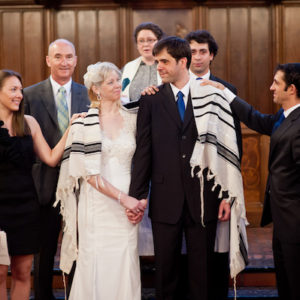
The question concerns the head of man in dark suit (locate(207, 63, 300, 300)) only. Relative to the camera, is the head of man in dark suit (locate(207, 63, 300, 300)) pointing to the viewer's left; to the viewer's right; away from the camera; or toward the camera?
to the viewer's left

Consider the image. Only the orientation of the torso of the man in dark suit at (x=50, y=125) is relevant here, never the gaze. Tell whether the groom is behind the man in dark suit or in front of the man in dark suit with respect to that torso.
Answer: in front

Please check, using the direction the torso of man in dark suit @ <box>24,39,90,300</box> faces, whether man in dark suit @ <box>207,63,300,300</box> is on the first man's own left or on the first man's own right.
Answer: on the first man's own left

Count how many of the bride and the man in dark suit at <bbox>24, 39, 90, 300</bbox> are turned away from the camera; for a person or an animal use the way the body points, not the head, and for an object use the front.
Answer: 0

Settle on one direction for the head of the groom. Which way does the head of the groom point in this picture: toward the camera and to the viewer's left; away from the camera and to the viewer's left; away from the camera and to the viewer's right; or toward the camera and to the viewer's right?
toward the camera and to the viewer's left

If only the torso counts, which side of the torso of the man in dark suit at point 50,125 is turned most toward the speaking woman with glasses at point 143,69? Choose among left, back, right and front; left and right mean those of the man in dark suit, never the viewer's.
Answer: left

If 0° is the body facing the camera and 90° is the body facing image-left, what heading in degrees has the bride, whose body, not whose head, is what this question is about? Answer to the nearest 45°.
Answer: approximately 315°

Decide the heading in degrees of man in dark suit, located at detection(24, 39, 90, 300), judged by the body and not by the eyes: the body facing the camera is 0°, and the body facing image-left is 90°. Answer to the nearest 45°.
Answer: approximately 0°

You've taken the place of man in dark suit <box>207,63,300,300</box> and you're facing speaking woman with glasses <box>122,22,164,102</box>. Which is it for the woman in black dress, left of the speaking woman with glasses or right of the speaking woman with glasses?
left

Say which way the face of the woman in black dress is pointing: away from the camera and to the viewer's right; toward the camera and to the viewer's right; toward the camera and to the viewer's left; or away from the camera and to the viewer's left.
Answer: toward the camera and to the viewer's right

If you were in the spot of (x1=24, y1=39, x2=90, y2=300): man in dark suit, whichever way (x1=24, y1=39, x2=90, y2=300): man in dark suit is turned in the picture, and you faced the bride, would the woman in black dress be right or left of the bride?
right
